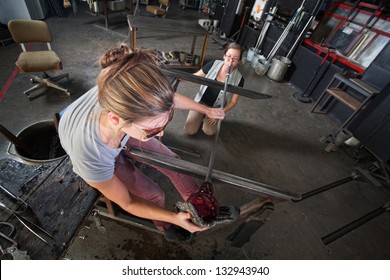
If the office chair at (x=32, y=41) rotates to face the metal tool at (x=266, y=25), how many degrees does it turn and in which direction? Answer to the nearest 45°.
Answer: approximately 90° to its left

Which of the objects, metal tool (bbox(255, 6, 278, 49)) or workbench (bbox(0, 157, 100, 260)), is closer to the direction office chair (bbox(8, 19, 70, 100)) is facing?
the workbench

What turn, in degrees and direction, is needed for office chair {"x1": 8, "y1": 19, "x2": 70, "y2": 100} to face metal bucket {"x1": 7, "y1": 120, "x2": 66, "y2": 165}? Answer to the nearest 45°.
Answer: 0° — it already faces it

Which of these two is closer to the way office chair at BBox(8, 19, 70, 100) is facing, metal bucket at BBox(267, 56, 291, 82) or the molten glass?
the molten glass

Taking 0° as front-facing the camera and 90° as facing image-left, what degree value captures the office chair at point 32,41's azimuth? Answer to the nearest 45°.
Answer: approximately 0°

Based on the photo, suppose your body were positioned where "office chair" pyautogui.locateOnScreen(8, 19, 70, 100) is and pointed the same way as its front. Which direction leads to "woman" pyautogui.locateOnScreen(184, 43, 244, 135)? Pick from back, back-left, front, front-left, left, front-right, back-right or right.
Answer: front-left

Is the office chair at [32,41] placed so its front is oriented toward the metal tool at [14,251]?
yes

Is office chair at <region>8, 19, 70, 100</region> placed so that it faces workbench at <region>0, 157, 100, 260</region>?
yes

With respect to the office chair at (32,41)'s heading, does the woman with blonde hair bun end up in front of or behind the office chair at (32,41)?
in front

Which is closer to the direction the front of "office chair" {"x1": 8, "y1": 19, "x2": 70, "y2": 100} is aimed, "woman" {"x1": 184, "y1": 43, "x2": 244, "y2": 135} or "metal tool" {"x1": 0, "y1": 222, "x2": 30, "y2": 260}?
the metal tool
